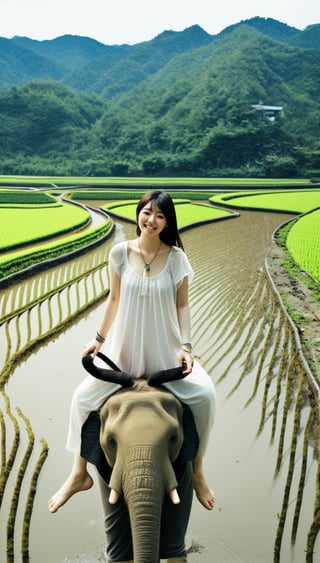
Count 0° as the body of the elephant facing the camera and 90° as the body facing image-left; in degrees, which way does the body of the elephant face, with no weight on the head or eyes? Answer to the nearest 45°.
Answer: approximately 0°
